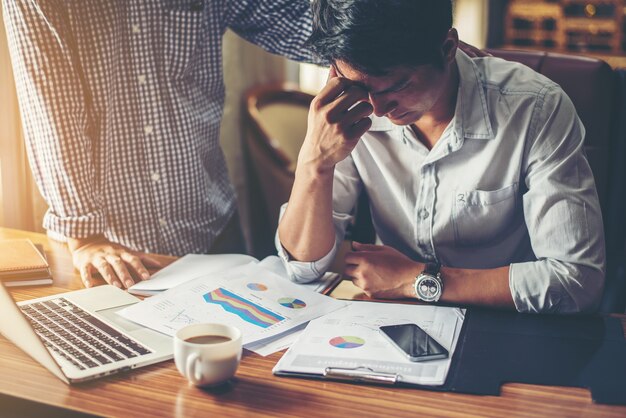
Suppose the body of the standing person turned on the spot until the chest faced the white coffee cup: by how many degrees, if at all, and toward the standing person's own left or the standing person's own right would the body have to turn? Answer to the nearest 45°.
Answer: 0° — they already face it

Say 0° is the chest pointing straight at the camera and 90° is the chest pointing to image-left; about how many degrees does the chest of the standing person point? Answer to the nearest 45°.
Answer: approximately 0°

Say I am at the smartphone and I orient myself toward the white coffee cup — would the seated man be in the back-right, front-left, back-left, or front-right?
back-right

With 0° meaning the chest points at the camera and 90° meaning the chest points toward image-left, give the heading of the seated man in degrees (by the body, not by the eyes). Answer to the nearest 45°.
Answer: approximately 45°
